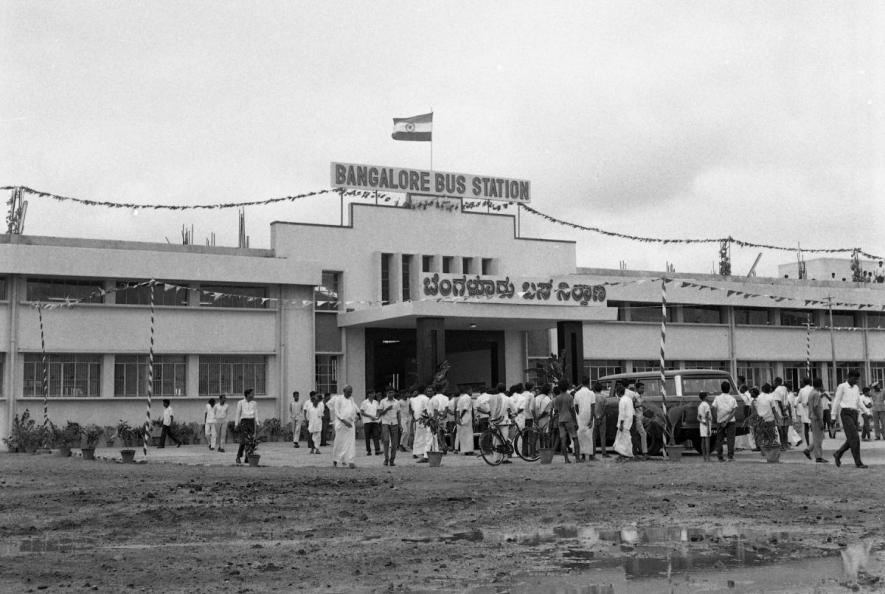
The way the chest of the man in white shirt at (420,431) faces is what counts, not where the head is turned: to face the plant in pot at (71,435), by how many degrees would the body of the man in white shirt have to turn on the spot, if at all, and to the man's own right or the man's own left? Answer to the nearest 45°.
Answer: approximately 45° to the man's own left

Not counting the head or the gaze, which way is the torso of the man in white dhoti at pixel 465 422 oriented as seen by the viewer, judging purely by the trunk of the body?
away from the camera

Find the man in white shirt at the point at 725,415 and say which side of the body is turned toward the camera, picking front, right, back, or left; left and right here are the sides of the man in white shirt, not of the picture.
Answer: back

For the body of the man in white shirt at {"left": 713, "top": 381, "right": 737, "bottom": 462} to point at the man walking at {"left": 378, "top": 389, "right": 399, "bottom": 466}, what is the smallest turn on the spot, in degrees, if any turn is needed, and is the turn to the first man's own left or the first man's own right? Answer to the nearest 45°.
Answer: approximately 90° to the first man's own left

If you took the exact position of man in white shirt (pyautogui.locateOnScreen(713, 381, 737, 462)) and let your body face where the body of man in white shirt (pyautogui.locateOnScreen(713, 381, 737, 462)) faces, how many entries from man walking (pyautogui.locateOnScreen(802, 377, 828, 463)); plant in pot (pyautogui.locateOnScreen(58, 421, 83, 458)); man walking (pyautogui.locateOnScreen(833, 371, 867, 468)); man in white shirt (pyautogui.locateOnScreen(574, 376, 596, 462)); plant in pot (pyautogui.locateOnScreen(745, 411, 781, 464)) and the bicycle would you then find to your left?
3

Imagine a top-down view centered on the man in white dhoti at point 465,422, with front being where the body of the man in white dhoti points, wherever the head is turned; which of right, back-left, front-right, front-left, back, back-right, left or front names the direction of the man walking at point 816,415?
back-right

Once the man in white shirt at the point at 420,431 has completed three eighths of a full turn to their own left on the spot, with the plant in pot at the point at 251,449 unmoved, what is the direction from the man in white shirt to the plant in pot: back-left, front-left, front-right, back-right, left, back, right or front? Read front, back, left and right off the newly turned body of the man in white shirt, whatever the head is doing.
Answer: front-right

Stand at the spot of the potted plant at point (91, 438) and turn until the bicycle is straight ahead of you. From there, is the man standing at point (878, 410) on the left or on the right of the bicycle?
left

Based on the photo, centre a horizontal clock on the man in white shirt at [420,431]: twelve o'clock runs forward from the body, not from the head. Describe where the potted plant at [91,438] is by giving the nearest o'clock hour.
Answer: The potted plant is roughly at 10 o'clock from the man in white shirt.

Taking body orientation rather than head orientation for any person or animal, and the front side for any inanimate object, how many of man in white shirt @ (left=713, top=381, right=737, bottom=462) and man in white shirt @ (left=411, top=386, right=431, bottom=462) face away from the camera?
2

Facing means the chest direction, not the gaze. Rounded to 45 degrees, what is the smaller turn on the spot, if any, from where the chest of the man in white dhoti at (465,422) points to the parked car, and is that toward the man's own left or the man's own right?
approximately 90° to the man's own right

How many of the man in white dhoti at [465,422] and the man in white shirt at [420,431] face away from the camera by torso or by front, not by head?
2

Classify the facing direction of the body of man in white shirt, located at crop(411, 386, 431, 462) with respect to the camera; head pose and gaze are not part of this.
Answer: away from the camera
